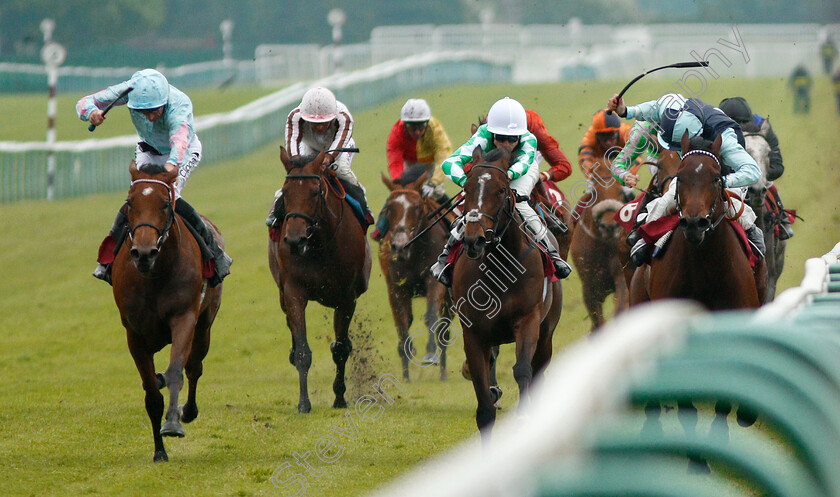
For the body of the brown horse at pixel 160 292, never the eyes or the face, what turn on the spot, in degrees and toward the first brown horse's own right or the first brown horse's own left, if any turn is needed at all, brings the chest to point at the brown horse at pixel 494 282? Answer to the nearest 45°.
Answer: approximately 90° to the first brown horse's own left

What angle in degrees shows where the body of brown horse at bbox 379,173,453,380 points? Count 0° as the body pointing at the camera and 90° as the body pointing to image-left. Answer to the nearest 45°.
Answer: approximately 0°

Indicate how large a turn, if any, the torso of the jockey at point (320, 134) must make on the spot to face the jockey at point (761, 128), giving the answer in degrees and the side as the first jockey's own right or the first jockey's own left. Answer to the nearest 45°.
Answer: approximately 90° to the first jockey's own left

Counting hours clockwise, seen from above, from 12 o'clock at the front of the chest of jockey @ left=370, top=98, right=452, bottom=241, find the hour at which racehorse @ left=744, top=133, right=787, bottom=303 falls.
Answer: The racehorse is roughly at 10 o'clock from the jockey.

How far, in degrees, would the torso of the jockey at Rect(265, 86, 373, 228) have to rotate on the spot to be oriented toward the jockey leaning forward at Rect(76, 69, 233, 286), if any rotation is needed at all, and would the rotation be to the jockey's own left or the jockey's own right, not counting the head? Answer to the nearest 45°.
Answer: approximately 45° to the jockey's own right

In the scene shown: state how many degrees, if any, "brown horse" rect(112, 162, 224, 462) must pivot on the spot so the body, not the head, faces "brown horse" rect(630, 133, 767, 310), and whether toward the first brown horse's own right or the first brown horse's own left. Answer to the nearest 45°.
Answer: approximately 90° to the first brown horse's own left

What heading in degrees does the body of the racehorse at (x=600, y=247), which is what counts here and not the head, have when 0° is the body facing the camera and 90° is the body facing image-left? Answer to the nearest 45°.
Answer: approximately 0°

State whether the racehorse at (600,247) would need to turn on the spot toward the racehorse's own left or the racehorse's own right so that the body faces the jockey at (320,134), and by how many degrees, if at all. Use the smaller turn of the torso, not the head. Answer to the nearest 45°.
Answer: approximately 45° to the racehorse's own right
